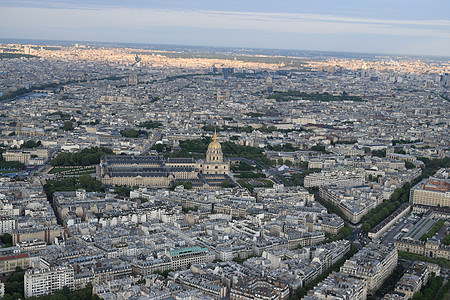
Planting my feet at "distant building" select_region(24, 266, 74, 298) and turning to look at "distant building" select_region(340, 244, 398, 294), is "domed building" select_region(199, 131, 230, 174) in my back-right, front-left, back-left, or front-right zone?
front-left

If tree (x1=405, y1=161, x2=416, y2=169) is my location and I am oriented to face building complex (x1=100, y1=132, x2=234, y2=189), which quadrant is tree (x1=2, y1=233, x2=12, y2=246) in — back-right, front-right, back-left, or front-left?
front-left

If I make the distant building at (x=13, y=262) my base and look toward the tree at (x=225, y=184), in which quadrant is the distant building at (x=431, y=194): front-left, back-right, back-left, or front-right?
front-right

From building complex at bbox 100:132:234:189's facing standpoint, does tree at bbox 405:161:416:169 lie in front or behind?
behind

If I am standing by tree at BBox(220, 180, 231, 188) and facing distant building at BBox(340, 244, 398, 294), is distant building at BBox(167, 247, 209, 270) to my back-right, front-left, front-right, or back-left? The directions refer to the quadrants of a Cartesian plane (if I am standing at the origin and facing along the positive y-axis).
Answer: front-right

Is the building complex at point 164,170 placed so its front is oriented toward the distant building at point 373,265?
no

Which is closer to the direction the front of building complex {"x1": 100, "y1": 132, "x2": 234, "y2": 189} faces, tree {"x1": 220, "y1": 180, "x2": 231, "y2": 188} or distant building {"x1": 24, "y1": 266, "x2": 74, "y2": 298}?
the distant building

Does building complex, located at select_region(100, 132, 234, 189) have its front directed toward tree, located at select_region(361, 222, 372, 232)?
no

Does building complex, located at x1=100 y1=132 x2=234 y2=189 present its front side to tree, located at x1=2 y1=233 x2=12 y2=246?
no
